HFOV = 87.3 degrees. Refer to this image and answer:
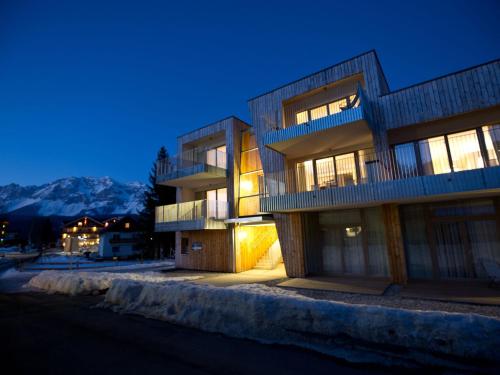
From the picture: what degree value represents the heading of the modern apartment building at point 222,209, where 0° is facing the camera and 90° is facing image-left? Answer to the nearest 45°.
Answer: approximately 45°

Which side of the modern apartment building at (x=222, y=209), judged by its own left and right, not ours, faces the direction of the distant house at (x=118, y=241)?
right

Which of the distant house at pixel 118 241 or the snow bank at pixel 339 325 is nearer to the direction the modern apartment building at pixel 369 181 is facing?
the snow bank

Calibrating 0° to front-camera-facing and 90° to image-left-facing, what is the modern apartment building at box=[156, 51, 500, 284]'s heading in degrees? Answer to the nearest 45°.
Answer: approximately 45°

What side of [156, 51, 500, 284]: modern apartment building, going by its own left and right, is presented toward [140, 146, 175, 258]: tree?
right
